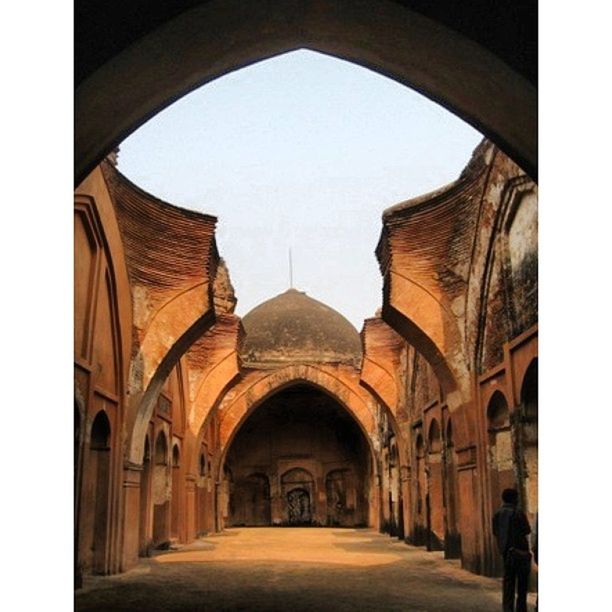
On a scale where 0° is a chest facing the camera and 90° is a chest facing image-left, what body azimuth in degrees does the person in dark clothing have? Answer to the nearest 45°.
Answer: approximately 180°
